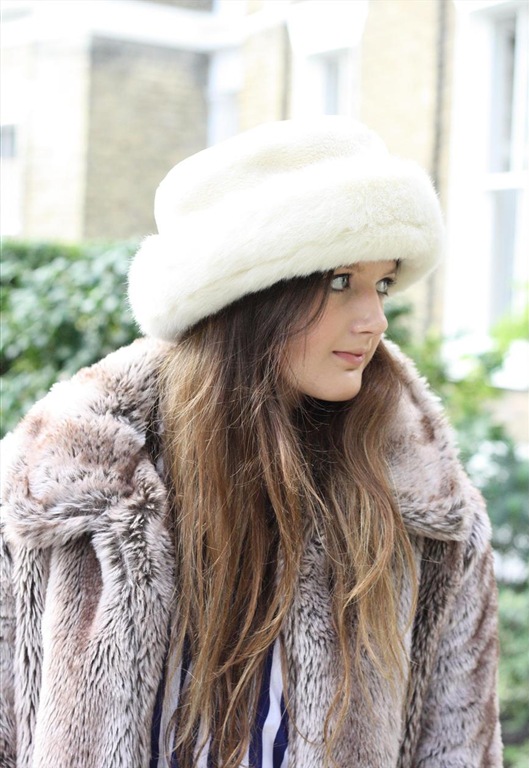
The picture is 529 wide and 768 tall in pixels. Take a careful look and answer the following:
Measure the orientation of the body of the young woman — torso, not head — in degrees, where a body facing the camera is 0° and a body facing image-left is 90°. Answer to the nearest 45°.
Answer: approximately 0°

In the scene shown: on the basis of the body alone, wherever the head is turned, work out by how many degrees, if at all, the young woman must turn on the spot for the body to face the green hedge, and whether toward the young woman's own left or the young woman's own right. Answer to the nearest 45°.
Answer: approximately 180°
